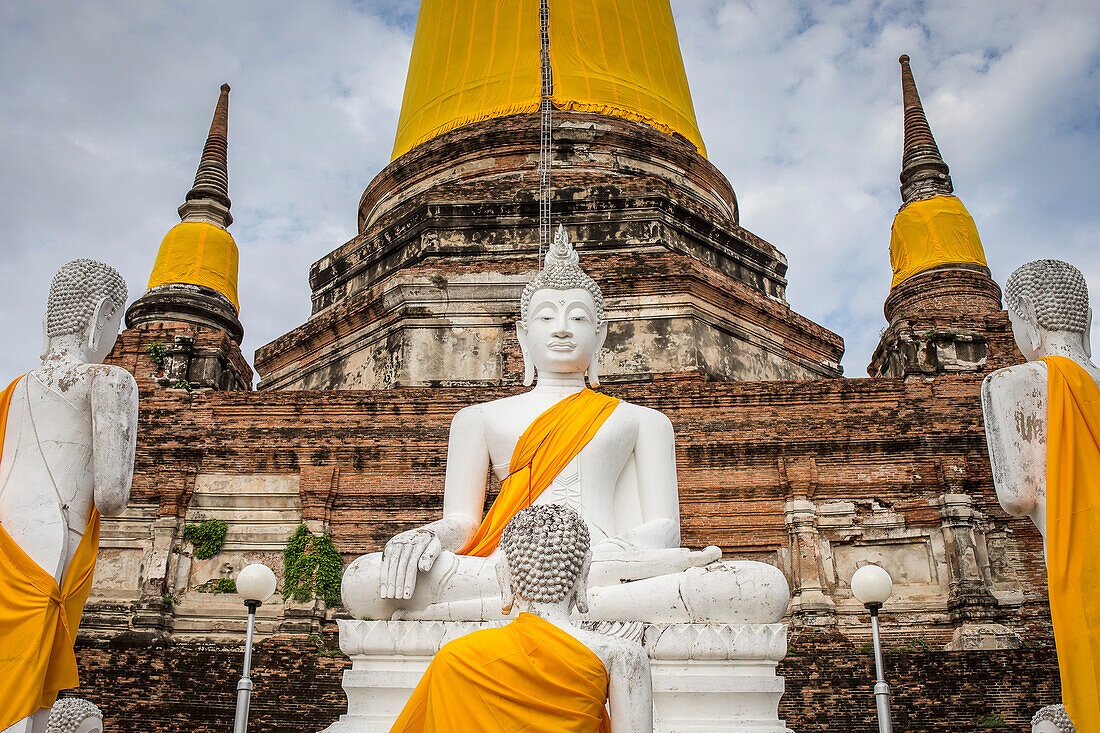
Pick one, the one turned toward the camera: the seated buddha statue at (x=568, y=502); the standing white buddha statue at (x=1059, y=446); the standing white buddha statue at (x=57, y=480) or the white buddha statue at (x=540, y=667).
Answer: the seated buddha statue

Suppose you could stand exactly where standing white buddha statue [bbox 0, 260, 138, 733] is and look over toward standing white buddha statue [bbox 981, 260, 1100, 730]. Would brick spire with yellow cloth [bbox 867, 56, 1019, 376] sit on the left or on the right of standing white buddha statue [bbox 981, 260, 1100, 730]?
left

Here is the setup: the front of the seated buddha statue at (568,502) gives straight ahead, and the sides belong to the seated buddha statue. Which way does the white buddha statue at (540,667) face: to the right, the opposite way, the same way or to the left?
the opposite way

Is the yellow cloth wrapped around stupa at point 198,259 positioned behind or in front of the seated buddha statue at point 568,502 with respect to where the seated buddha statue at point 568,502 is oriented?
behind

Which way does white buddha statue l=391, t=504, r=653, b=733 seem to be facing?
away from the camera

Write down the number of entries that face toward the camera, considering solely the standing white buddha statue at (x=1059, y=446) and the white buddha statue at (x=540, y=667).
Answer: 0

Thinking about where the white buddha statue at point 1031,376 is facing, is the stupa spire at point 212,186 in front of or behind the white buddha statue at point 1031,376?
in front

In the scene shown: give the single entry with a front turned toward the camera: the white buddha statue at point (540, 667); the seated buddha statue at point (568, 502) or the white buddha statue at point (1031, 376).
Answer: the seated buddha statue

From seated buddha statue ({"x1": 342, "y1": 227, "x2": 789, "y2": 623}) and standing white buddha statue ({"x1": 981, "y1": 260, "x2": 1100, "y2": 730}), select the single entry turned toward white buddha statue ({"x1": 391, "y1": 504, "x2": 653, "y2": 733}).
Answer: the seated buddha statue

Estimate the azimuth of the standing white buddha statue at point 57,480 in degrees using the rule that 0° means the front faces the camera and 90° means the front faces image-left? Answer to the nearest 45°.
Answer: approximately 225°

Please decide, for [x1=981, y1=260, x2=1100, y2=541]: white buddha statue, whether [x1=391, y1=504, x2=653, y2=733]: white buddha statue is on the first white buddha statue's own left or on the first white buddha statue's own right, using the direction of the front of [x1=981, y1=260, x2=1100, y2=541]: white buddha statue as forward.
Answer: on the first white buddha statue's own left

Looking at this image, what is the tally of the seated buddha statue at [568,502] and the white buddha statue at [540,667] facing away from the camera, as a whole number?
1

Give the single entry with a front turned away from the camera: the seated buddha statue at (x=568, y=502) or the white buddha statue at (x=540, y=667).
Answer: the white buddha statue

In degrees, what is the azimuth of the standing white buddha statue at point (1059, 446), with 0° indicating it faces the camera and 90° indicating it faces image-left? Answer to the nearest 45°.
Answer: approximately 135°

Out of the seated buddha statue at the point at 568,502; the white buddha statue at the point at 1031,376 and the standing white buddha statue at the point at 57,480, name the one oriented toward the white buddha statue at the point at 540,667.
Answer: the seated buddha statue

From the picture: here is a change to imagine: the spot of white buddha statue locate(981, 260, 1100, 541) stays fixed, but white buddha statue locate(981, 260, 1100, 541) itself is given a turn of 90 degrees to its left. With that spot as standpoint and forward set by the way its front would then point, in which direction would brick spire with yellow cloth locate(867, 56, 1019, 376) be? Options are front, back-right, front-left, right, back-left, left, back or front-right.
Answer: back-right

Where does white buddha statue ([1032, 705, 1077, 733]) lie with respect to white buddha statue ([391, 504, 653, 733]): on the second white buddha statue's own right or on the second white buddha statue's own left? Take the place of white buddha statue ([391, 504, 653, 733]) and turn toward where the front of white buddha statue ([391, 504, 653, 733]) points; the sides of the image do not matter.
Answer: on the second white buddha statue's own right
